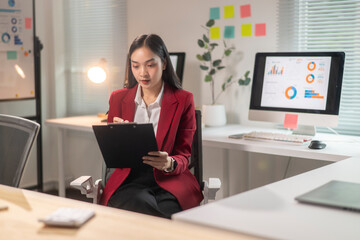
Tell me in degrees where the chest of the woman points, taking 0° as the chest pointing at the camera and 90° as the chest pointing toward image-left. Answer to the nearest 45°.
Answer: approximately 0°

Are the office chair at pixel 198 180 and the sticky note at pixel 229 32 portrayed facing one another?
no

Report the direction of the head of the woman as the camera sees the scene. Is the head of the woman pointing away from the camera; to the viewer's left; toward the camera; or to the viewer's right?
toward the camera

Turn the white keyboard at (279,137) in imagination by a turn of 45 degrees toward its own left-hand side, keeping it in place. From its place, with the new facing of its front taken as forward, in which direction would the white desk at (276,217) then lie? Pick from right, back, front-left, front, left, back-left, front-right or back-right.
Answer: front-right

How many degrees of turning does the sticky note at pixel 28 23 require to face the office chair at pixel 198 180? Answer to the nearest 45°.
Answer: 0° — it already faces it

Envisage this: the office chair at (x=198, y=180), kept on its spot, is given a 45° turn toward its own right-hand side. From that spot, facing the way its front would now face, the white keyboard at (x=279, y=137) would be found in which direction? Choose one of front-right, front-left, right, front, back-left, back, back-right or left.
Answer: back

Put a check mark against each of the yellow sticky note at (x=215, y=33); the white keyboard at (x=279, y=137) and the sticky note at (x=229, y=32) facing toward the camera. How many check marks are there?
3

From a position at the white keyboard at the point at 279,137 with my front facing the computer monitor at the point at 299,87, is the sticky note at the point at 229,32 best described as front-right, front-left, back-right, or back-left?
front-left

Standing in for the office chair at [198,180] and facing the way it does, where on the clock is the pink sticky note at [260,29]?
The pink sticky note is roughly at 7 o'clock from the office chair.

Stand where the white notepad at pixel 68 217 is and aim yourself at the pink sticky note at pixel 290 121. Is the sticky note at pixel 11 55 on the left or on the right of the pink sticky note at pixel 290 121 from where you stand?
left

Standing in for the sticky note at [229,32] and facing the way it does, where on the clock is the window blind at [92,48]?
The window blind is roughly at 4 o'clock from the sticky note.

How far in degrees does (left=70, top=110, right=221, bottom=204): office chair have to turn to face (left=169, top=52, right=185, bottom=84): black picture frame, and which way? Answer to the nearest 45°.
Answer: approximately 180°

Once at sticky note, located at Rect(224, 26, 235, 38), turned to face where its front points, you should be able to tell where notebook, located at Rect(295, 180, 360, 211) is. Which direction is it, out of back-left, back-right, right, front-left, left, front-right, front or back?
front

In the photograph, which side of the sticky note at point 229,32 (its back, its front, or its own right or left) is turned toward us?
front

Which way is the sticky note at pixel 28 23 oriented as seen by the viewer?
toward the camera

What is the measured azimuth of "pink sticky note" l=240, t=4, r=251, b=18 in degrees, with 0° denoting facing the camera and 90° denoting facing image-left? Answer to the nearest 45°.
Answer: approximately 0°
